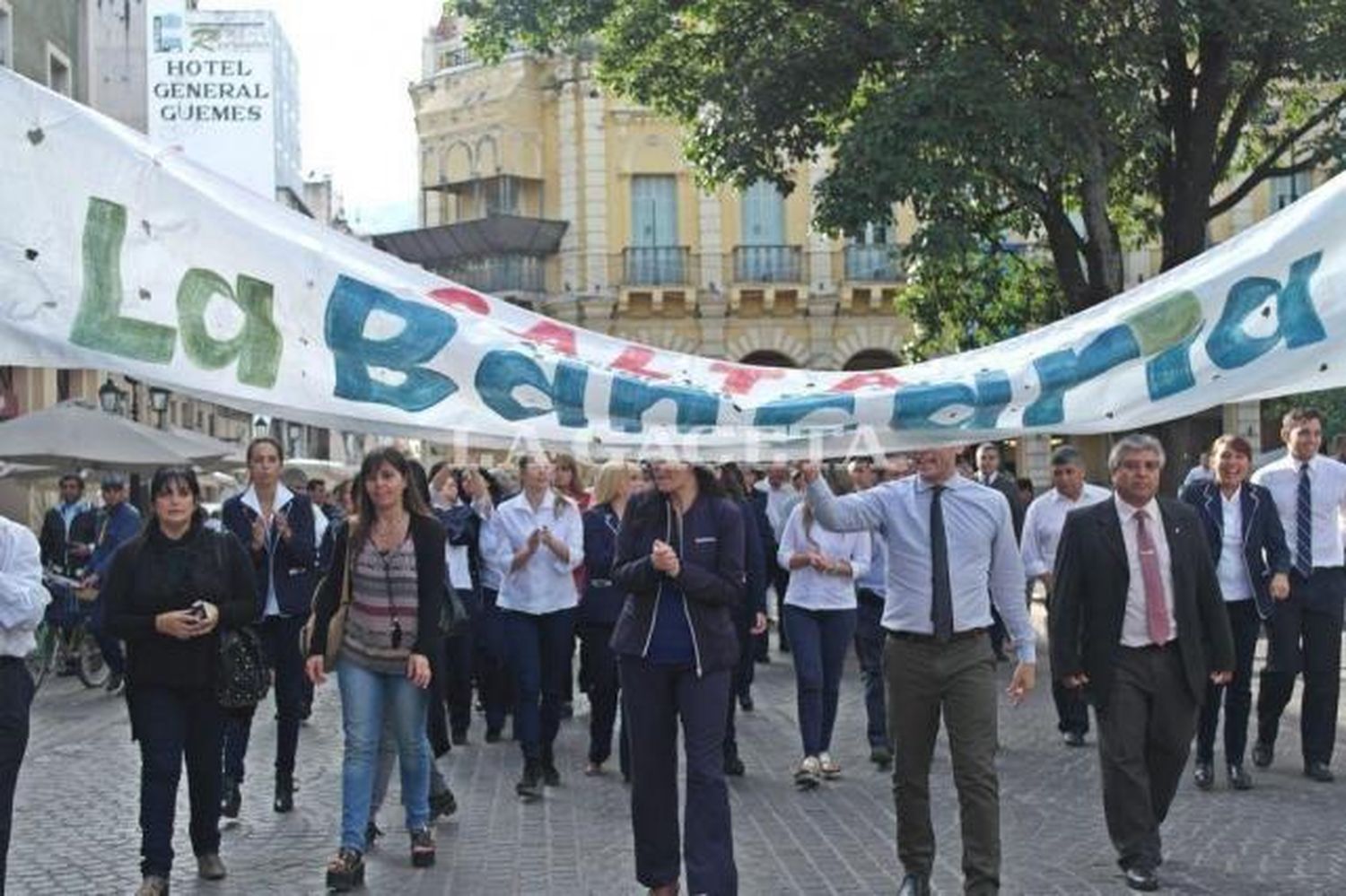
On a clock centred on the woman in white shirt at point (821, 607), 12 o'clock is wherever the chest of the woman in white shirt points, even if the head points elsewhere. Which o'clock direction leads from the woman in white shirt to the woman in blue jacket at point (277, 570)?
The woman in blue jacket is roughly at 2 o'clock from the woman in white shirt.

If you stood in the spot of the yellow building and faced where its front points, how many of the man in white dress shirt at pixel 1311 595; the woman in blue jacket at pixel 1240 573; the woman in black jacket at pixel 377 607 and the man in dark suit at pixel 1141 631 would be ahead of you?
4

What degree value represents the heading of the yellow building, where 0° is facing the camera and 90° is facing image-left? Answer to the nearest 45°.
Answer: approximately 0°

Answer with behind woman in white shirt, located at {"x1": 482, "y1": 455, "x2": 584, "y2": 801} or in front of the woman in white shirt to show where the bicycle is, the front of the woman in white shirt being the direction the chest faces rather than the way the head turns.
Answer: behind

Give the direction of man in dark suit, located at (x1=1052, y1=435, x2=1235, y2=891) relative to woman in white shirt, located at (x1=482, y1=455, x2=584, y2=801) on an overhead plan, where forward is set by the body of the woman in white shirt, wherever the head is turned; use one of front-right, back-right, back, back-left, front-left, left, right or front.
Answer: front-left

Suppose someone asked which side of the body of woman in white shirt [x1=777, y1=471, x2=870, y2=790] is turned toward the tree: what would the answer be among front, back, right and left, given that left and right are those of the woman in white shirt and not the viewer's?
back
